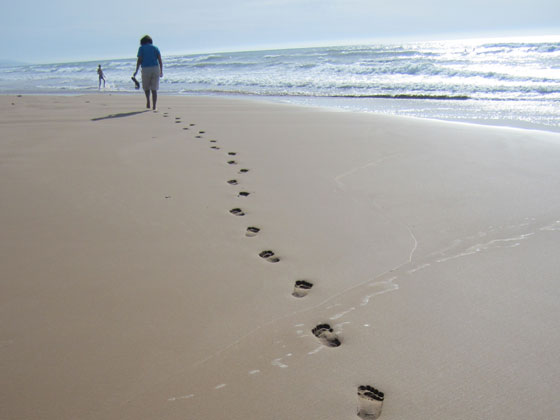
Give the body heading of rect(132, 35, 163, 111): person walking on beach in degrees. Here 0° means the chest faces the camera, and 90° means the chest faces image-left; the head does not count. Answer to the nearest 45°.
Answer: approximately 180°
